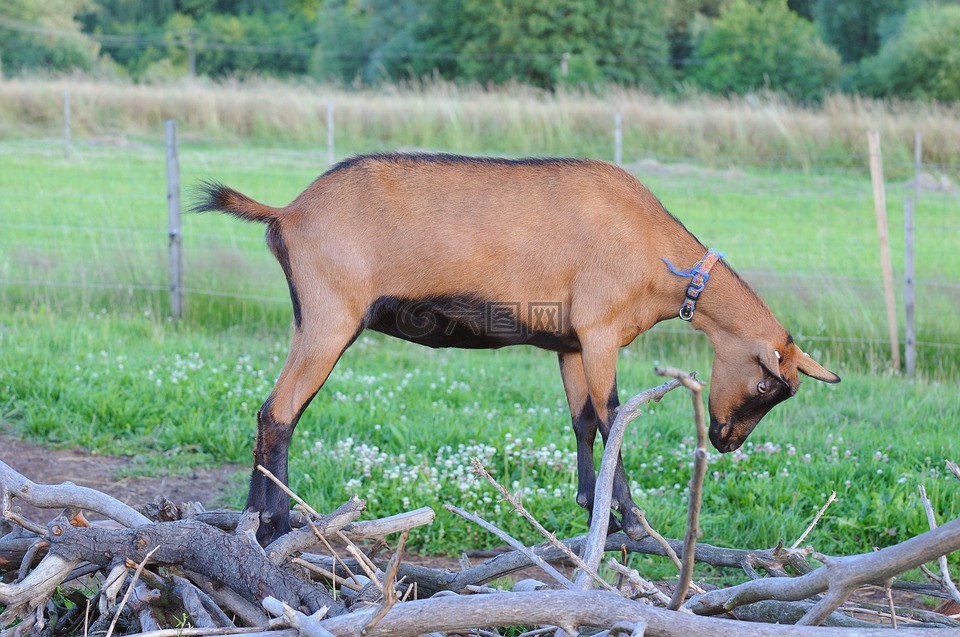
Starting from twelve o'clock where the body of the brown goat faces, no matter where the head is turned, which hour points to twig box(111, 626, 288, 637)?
The twig is roughly at 4 o'clock from the brown goat.

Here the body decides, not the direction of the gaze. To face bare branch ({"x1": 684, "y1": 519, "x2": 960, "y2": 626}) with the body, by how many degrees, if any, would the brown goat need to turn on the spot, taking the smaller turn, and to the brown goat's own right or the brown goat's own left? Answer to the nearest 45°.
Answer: approximately 45° to the brown goat's own right

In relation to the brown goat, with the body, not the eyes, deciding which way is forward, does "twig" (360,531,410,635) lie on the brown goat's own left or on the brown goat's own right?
on the brown goat's own right

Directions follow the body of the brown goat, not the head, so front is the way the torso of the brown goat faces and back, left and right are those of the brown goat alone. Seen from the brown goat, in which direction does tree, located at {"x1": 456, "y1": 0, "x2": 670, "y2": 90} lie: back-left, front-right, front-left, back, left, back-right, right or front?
left

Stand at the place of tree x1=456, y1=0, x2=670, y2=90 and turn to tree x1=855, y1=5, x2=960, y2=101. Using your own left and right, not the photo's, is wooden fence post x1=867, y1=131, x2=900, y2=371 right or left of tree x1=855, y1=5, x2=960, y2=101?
right

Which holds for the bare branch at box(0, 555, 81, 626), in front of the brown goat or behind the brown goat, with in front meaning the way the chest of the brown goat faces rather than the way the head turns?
behind

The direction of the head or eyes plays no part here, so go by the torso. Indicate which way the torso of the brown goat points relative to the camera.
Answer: to the viewer's right

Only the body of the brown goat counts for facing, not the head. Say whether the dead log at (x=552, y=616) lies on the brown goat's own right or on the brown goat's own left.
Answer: on the brown goat's own right

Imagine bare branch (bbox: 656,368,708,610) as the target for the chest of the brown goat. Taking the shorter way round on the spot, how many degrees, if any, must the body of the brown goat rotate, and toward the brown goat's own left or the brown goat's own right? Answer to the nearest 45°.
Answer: approximately 90° to the brown goat's own right

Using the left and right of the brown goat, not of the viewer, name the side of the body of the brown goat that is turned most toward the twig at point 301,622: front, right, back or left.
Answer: right

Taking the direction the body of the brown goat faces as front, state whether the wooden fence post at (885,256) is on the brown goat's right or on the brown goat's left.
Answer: on the brown goat's left
